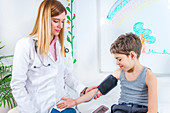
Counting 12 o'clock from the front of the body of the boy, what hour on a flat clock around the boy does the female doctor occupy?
The female doctor is roughly at 1 o'clock from the boy.

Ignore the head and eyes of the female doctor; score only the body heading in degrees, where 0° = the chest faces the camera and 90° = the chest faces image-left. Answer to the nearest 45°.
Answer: approximately 315°

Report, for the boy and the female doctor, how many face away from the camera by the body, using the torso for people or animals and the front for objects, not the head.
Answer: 0

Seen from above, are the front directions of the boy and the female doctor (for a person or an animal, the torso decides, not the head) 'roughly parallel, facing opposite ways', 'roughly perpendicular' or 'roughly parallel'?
roughly perpendicular

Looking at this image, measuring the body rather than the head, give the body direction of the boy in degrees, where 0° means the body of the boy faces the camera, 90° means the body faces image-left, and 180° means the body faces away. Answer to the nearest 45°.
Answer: approximately 45°

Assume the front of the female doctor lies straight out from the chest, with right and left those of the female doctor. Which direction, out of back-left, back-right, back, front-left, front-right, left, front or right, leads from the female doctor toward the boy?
front-left

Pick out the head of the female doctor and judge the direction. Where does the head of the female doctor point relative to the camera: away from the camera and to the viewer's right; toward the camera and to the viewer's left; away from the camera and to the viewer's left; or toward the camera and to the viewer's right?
toward the camera and to the viewer's right
